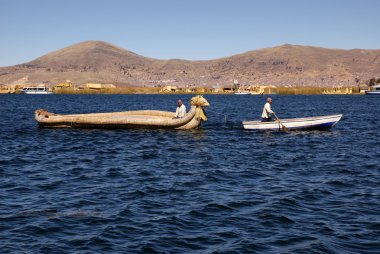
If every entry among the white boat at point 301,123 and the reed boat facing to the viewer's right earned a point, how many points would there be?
2

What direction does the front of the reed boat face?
to the viewer's right

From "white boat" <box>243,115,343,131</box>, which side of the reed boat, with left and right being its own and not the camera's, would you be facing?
front

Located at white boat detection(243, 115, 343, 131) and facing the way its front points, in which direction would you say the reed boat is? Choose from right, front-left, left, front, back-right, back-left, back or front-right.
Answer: back

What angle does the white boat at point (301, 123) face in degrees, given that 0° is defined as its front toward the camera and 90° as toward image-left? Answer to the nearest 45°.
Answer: approximately 270°
